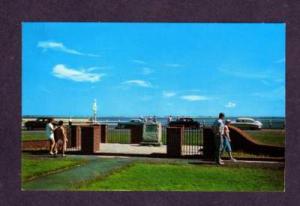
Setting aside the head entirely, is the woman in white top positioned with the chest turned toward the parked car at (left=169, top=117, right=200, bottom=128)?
no

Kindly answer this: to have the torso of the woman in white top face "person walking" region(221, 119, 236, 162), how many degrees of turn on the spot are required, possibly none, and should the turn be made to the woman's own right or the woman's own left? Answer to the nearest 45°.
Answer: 0° — they already face them

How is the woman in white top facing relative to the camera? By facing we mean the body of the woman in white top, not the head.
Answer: to the viewer's right

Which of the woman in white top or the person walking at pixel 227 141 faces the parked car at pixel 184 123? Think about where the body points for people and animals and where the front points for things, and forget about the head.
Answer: the woman in white top
